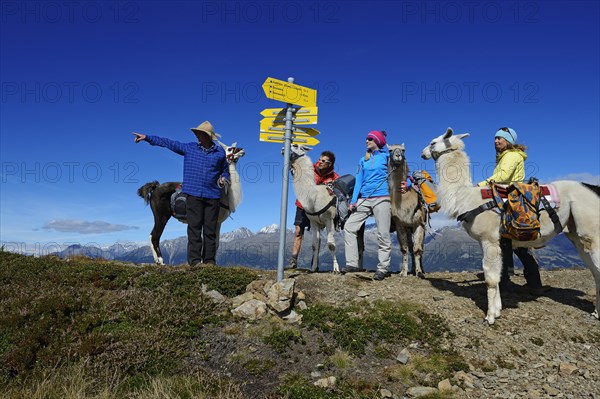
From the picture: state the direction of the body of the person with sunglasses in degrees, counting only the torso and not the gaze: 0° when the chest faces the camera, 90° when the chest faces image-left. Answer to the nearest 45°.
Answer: approximately 45°

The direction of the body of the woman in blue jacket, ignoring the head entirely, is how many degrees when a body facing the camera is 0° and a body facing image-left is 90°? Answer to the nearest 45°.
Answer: approximately 45°

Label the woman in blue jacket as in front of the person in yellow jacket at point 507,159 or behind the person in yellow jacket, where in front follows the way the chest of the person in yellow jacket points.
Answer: in front

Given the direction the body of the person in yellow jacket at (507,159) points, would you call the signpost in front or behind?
in front

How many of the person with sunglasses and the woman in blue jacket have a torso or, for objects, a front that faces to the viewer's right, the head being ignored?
0

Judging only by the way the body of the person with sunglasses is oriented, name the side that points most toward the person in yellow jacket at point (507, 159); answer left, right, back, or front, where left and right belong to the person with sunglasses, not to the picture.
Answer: left

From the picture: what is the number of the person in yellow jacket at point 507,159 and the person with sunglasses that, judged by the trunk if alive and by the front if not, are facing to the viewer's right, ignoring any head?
0

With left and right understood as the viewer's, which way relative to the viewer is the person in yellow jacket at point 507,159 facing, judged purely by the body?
facing to the left of the viewer

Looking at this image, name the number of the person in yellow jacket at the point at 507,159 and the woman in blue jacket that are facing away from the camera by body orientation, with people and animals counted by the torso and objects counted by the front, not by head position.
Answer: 0
